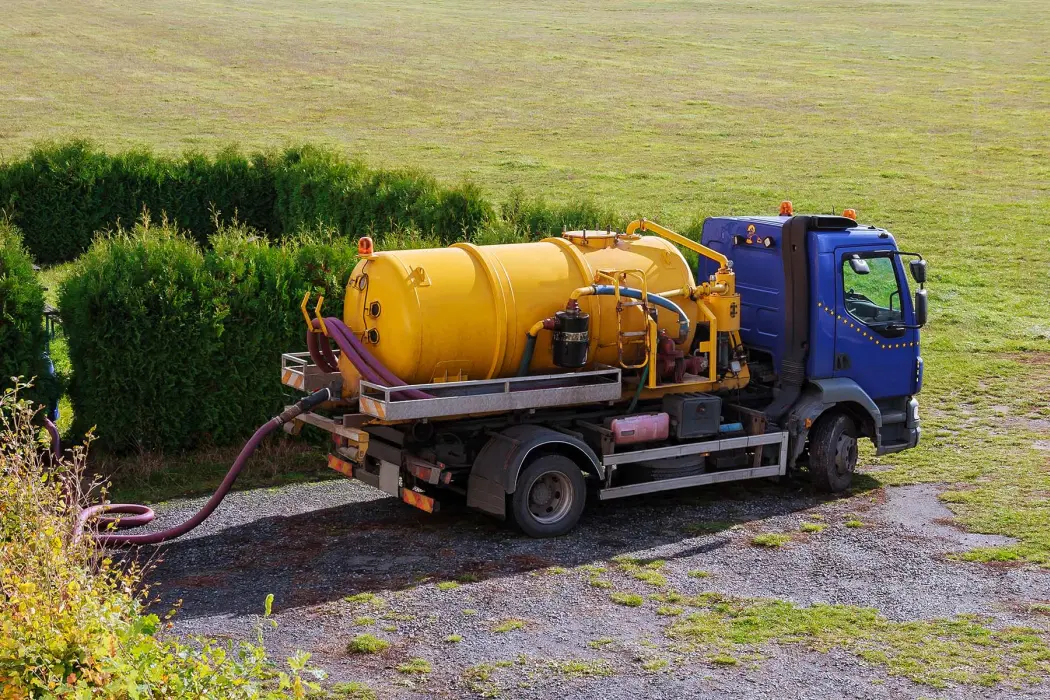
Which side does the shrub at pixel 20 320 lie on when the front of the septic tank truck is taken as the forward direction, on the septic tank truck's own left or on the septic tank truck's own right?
on the septic tank truck's own left

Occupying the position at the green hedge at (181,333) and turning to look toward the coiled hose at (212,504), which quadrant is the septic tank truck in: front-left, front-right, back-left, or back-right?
front-left

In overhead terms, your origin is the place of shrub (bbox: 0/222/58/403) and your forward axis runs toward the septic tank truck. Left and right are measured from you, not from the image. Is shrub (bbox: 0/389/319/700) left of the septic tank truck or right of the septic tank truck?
right

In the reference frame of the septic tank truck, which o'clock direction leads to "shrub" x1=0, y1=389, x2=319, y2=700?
The shrub is roughly at 5 o'clock from the septic tank truck.

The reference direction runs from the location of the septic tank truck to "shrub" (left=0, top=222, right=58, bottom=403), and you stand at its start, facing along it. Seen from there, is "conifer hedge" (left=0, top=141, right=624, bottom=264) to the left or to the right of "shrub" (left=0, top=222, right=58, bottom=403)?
right

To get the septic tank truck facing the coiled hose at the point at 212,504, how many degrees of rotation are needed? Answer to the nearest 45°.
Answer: approximately 135° to its left

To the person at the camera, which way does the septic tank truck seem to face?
facing away from the viewer and to the right of the viewer

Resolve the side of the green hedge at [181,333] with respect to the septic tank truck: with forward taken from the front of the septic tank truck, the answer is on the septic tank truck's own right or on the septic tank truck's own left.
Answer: on the septic tank truck's own left
